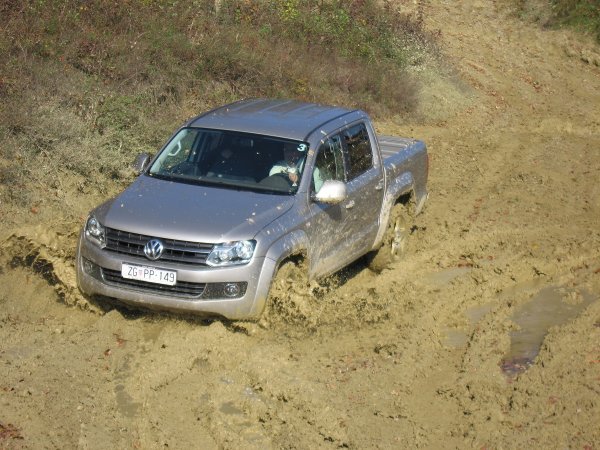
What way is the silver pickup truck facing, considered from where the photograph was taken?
facing the viewer and to the left of the viewer

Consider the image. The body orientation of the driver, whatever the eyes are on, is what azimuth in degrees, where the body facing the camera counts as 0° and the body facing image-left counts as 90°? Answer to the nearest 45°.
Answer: approximately 45°
